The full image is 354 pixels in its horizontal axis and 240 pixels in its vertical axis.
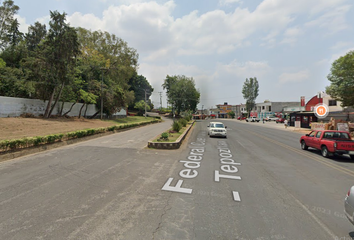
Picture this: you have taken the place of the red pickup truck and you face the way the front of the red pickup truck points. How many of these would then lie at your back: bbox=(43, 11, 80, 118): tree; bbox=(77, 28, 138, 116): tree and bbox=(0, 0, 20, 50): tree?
0

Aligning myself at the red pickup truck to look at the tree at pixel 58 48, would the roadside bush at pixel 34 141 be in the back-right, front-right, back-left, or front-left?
front-left

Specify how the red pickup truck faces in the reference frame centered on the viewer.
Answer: facing away from the viewer and to the left of the viewer

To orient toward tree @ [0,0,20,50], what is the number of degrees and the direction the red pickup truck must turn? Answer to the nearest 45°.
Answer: approximately 45° to its left
